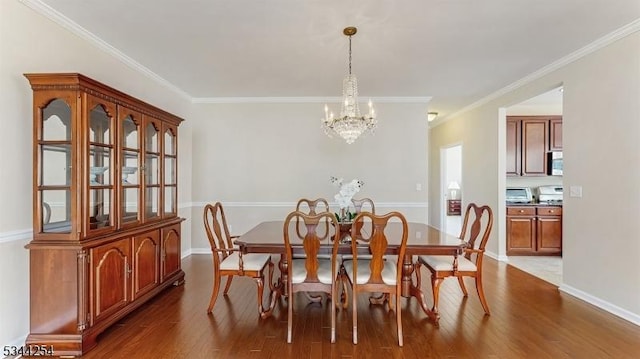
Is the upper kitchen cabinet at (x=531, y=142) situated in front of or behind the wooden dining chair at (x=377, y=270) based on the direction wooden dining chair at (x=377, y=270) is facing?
in front

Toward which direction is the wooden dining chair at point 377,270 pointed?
away from the camera

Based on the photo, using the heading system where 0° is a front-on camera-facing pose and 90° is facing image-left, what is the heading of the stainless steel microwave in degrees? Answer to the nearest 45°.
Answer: approximately 315°

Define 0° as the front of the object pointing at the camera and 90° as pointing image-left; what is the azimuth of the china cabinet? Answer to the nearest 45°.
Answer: approximately 315°

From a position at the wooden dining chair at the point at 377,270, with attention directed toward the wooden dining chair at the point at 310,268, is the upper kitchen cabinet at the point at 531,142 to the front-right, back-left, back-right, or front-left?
back-right

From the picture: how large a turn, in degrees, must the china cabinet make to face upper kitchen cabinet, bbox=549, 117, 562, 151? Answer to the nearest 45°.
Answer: approximately 45° to its left

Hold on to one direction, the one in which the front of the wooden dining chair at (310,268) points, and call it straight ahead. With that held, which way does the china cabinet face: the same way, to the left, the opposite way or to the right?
to the right

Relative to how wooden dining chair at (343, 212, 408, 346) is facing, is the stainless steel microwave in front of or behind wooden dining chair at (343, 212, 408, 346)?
in front

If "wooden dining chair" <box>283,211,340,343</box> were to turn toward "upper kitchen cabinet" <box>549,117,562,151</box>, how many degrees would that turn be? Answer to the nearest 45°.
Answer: approximately 45° to its right

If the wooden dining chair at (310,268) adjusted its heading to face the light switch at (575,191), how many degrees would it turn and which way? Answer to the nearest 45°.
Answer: approximately 90° to its right

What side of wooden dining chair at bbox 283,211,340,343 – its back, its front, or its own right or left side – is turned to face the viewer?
back
